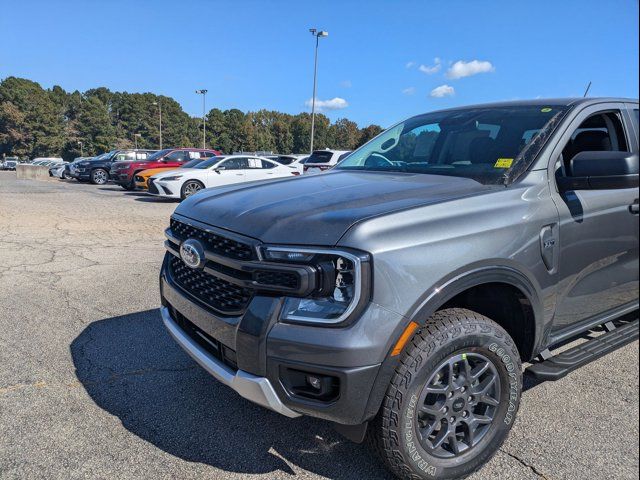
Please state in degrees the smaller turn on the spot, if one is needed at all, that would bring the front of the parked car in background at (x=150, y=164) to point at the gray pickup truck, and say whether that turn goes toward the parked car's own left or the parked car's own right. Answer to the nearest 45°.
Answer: approximately 45° to the parked car's own left

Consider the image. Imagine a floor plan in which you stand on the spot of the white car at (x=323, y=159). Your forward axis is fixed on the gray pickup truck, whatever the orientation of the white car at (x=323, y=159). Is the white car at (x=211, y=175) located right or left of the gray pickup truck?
right

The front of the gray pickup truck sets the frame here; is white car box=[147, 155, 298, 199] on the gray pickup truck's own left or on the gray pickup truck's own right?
on the gray pickup truck's own right

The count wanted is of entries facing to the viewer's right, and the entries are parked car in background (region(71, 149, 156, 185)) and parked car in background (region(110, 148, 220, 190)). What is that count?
0

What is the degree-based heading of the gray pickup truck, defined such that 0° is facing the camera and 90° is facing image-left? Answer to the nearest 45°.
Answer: approximately 45°

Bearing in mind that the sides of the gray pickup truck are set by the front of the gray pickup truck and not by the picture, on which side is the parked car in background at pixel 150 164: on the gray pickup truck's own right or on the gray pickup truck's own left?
on the gray pickup truck's own right

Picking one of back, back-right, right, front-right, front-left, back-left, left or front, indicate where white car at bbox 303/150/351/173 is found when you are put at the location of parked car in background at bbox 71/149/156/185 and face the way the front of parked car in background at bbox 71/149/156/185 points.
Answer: left

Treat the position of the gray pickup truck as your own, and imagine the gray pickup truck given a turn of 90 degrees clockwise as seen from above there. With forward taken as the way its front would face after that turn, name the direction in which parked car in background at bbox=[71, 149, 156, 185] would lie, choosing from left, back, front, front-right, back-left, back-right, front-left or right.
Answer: front

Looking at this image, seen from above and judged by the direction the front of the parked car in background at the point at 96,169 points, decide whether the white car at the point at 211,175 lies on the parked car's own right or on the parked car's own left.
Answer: on the parked car's own left

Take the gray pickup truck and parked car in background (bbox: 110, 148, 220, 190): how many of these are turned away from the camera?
0

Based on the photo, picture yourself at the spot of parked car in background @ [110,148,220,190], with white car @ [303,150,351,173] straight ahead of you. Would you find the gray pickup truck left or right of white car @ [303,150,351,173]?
right
